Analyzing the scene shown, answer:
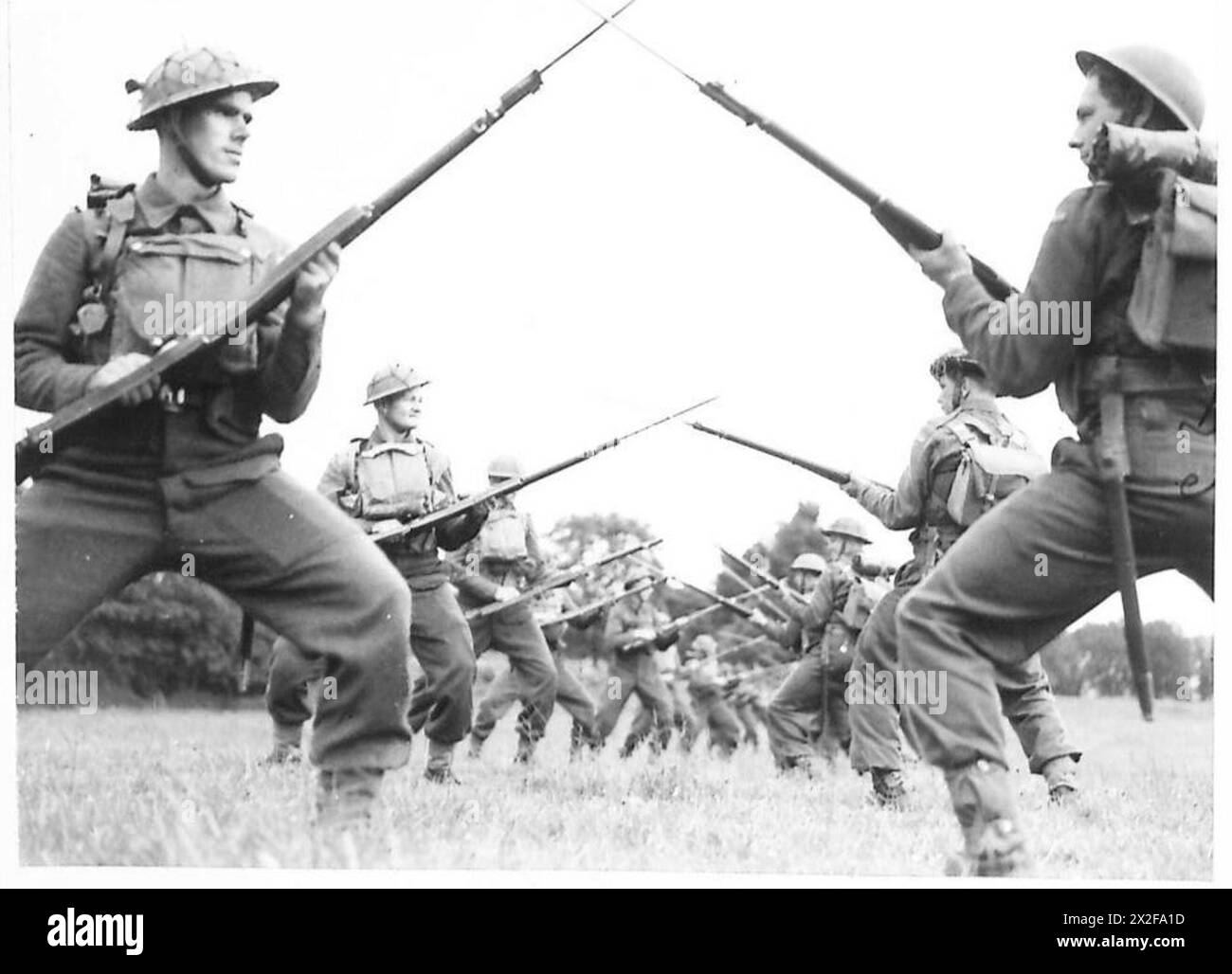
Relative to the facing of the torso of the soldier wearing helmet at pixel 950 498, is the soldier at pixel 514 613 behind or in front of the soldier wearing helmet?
in front

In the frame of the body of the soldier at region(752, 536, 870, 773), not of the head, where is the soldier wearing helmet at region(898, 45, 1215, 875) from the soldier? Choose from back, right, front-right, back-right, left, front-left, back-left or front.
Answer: left

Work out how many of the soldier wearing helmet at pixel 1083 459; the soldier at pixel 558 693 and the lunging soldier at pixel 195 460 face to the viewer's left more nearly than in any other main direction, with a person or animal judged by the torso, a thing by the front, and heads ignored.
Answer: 1

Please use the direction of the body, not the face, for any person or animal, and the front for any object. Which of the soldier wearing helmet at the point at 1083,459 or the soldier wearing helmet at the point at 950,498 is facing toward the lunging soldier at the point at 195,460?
the soldier wearing helmet at the point at 1083,459

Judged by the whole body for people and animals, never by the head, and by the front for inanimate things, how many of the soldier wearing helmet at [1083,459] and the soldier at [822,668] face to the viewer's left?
2

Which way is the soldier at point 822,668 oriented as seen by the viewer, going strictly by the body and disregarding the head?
to the viewer's left

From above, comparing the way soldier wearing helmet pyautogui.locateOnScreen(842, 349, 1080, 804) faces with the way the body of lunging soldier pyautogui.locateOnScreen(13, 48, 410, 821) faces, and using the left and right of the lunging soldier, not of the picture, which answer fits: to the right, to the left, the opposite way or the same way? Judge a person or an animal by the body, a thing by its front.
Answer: the opposite way

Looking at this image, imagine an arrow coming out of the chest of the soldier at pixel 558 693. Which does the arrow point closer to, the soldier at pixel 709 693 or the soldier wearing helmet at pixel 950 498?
the soldier wearing helmet

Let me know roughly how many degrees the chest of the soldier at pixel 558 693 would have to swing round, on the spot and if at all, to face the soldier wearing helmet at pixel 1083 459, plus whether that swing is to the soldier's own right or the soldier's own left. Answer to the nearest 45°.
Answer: approximately 45° to the soldier's own right

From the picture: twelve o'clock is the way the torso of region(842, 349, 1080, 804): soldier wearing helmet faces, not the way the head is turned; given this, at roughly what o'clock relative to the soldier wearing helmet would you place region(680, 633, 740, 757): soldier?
The soldier is roughly at 1 o'clock from the soldier wearing helmet.

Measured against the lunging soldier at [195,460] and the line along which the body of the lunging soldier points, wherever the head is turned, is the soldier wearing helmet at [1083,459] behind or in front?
in front

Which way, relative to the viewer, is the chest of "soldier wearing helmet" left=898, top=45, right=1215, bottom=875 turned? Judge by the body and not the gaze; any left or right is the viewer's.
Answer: facing to the left of the viewer

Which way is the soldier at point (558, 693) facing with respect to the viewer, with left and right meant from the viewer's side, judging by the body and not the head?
facing the viewer and to the right of the viewer

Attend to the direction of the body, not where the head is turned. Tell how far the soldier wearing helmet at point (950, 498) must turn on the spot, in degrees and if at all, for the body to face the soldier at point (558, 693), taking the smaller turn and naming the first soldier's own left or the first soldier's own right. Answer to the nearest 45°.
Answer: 0° — they already face them
